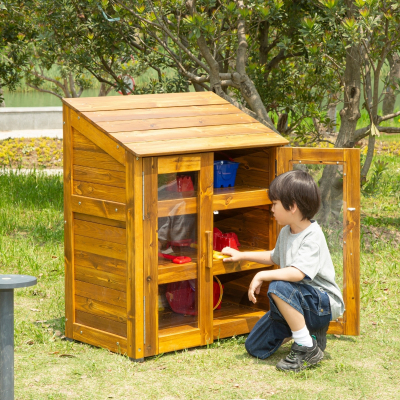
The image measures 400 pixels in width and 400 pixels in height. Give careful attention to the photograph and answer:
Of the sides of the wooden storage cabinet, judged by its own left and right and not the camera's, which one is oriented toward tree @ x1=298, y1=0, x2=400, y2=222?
left

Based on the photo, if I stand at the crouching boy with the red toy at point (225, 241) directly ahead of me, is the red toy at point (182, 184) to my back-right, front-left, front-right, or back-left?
front-left

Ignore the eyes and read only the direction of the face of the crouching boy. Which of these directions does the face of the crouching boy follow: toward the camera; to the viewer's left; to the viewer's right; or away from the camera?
to the viewer's left

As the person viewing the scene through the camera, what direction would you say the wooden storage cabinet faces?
facing the viewer and to the right of the viewer

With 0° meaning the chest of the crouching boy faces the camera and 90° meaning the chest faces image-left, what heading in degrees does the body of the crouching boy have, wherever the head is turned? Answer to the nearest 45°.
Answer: approximately 90°
